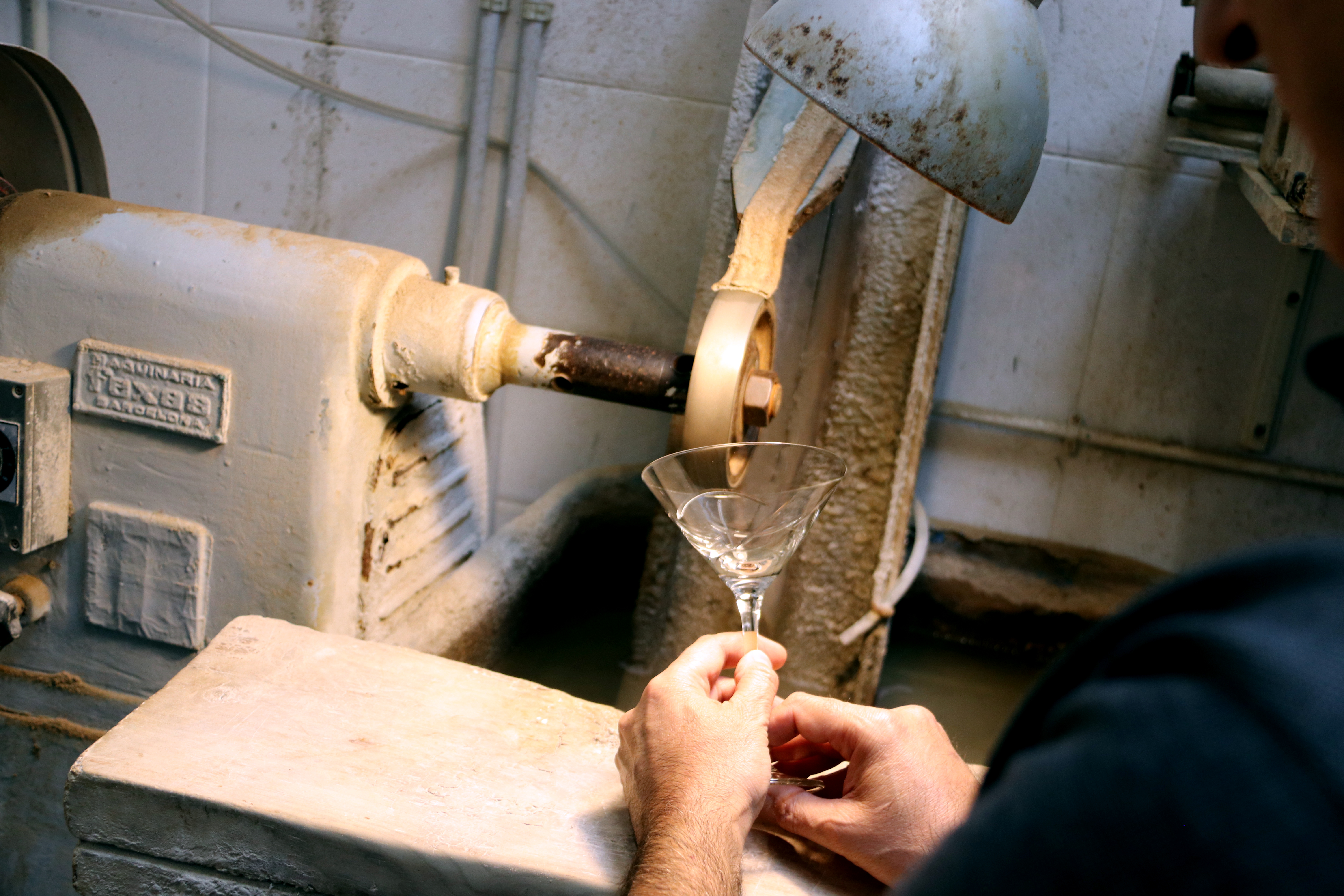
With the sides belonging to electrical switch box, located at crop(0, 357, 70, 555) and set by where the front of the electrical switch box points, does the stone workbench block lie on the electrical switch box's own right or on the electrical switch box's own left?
on the electrical switch box's own left

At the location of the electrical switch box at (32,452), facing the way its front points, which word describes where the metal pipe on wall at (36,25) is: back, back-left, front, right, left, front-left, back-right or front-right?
back-right

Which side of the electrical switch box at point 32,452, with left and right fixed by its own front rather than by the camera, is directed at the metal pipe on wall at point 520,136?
back

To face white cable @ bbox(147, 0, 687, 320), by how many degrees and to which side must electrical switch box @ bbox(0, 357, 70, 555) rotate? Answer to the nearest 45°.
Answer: approximately 180°

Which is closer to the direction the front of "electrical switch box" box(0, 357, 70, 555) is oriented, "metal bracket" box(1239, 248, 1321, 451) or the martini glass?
the martini glass

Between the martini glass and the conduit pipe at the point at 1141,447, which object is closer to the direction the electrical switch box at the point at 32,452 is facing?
the martini glass

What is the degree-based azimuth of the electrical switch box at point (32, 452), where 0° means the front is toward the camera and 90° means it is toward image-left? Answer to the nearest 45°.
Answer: approximately 45°

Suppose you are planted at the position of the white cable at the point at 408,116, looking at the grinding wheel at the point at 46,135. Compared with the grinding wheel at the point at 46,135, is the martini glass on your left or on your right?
left

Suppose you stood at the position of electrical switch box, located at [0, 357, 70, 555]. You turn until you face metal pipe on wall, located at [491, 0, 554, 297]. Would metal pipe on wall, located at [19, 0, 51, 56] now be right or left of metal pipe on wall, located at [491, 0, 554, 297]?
left
